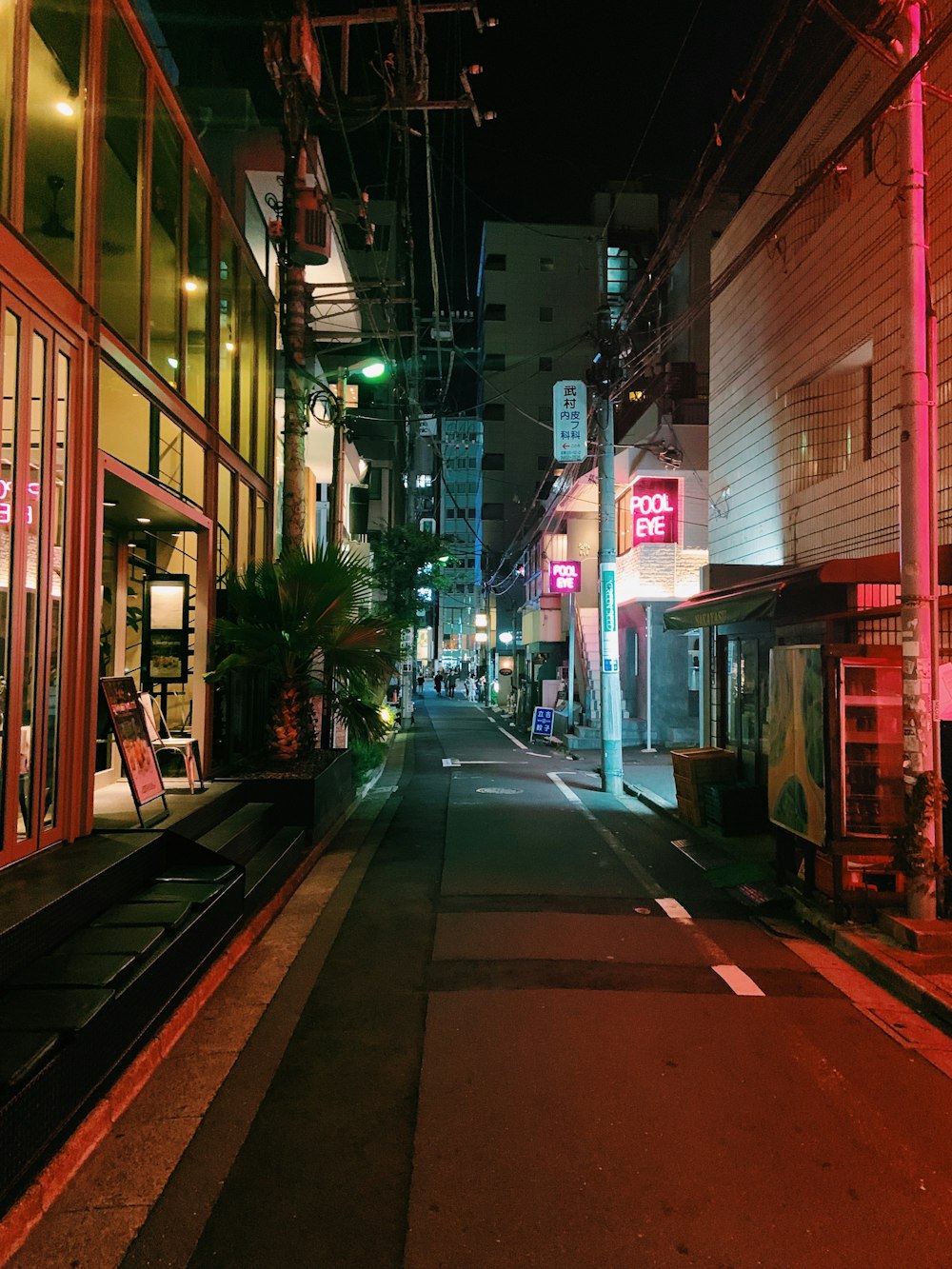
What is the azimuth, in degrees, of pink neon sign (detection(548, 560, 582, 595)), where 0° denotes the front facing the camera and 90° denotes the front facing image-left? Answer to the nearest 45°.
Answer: approximately 0°

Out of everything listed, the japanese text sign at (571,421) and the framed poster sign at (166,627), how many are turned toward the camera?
2

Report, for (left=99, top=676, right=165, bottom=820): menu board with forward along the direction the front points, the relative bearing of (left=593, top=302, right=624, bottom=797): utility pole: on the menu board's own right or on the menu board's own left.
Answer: on the menu board's own left

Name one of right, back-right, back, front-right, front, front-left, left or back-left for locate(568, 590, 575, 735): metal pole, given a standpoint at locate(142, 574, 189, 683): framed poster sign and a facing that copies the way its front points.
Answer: back-left

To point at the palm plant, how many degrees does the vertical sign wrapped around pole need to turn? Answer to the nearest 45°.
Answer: approximately 45° to its right

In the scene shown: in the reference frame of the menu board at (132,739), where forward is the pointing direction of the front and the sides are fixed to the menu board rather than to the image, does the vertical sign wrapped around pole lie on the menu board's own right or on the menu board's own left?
on the menu board's own left

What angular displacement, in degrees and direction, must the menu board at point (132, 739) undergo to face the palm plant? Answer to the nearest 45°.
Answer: approximately 90° to its left

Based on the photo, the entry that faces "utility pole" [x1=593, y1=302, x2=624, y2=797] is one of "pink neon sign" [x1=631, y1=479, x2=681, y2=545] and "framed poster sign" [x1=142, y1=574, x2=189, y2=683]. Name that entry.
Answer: the pink neon sign

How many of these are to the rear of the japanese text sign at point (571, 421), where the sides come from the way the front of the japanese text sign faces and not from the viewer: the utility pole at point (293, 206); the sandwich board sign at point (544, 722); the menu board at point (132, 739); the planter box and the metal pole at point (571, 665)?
2
